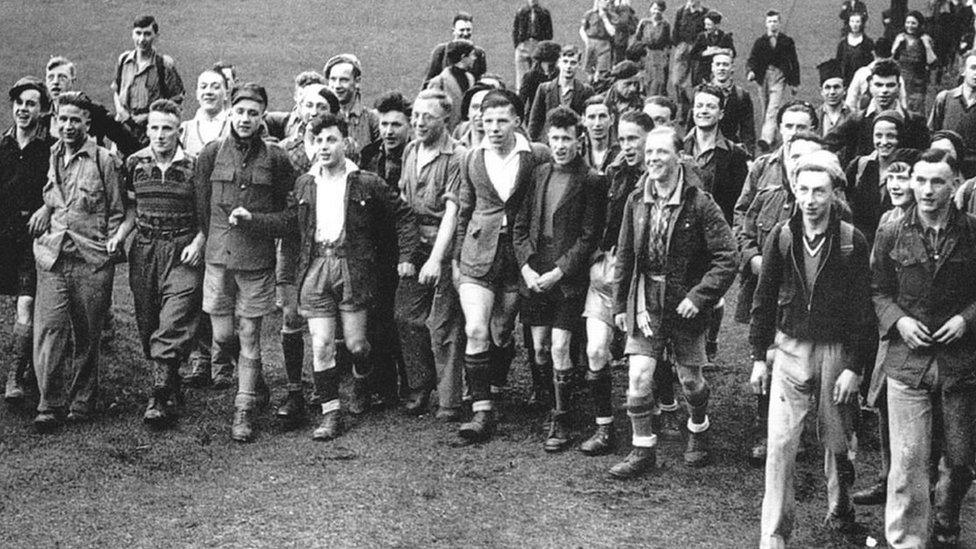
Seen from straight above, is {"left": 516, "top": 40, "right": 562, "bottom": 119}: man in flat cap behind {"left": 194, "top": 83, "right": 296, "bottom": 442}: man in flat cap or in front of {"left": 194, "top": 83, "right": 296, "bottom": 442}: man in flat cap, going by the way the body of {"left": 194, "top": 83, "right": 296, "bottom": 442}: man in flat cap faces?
behind

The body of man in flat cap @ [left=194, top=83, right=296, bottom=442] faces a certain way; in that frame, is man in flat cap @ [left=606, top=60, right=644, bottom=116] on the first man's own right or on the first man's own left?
on the first man's own left

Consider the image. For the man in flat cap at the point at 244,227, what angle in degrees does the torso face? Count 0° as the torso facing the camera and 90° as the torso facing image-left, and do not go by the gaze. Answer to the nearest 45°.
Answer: approximately 0°

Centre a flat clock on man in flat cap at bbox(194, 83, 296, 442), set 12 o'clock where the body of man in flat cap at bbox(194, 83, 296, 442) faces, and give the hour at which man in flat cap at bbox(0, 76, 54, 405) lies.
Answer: man in flat cap at bbox(0, 76, 54, 405) is roughly at 4 o'clock from man in flat cap at bbox(194, 83, 296, 442).
